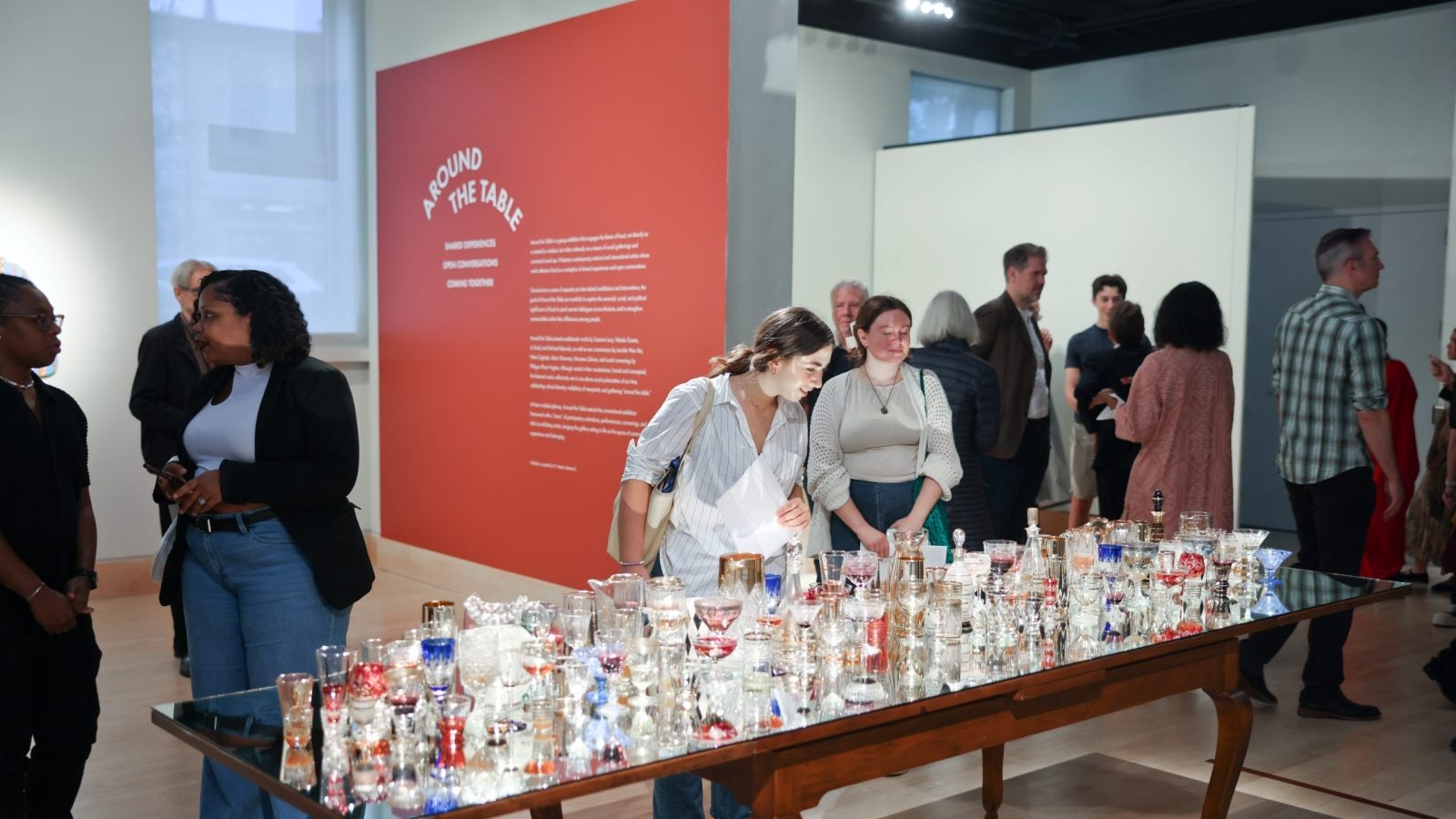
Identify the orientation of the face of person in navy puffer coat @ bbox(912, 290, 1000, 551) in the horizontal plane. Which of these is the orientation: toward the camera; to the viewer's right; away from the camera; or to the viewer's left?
away from the camera

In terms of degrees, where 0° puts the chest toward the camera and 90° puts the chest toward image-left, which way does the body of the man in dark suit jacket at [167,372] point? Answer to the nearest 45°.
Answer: approximately 315°

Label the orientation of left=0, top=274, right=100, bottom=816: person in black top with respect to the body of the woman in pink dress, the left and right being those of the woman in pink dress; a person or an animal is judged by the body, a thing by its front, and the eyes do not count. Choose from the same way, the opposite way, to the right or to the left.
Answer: to the right

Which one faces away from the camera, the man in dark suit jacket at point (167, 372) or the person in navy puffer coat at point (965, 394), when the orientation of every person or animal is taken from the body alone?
the person in navy puffer coat

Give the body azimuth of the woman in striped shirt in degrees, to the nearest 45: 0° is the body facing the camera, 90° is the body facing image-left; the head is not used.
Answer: approximately 315°

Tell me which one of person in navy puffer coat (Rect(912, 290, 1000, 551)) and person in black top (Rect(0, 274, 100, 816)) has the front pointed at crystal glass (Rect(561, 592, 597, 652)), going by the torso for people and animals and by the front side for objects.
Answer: person in black top (Rect(0, 274, 100, 816))

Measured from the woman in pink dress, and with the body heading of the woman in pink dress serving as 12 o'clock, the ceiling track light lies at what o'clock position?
The ceiling track light is roughly at 11 o'clock from the woman in pink dress.

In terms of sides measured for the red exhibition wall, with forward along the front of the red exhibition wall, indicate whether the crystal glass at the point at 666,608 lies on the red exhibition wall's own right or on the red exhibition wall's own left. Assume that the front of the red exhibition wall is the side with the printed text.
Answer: on the red exhibition wall's own left

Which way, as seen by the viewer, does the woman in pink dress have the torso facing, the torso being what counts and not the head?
away from the camera

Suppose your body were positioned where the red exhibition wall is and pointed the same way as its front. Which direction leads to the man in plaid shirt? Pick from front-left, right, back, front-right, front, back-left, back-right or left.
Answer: left

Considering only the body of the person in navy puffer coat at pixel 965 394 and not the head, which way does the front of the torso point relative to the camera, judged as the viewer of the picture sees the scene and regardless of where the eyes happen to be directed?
away from the camera

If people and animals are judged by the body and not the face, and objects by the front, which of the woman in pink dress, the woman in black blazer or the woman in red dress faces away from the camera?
the woman in pink dress

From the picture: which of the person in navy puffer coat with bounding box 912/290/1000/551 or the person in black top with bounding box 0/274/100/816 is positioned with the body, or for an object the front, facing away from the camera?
the person in navy puffer coat with bounding box 912/290/1000/551

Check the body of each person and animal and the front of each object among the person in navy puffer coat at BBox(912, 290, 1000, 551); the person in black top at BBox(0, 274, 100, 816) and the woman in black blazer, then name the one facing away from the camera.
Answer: the person in navy puffer coat at BBox(912, 290, 1000, 551)
